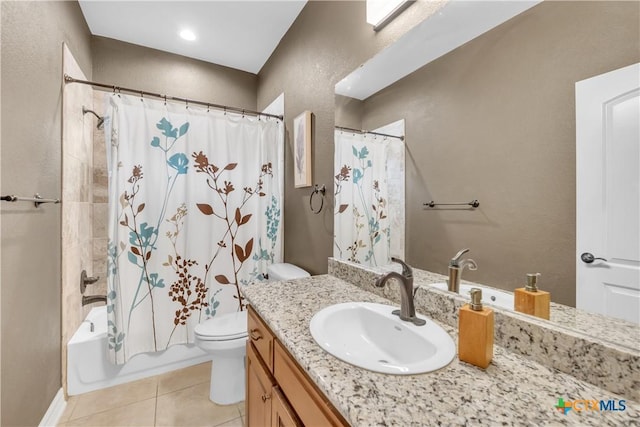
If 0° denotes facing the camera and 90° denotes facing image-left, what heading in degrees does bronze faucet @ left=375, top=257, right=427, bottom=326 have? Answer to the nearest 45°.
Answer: approximately 45°

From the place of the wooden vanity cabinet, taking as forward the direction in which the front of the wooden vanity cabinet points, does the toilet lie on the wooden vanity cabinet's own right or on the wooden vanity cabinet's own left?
on the wooden vanity cabinet's own right

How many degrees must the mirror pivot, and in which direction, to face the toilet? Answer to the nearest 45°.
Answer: approximately 45° to its right

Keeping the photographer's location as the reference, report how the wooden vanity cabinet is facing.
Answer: facing to the left of the viewer

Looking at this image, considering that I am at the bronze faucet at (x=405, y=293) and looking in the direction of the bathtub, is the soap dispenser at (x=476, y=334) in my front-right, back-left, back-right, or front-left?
back-left
